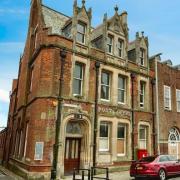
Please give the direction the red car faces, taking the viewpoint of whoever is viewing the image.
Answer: facing away from the viewer and to the right of the viewer

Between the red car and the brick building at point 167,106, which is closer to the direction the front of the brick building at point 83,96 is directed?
the red car

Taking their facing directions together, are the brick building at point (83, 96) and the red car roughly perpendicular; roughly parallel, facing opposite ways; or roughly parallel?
roughly perpendicular

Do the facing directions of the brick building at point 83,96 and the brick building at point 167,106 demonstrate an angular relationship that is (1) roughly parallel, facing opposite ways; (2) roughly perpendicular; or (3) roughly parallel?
roughly parallel

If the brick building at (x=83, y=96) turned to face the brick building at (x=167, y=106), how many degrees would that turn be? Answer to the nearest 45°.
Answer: approximately 90° to its left

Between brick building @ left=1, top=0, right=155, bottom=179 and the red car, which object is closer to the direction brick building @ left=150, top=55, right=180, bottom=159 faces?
the red car

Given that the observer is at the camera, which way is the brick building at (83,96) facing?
facing the viewer and to the right of the viewer

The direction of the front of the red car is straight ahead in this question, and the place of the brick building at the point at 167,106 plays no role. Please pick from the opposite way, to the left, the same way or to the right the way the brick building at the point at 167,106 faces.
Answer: to the right

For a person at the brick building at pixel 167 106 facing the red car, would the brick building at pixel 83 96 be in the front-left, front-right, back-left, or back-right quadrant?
front-right

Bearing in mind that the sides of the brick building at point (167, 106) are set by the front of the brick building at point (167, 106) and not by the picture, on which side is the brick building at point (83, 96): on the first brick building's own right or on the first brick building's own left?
on the first brick building's own right
